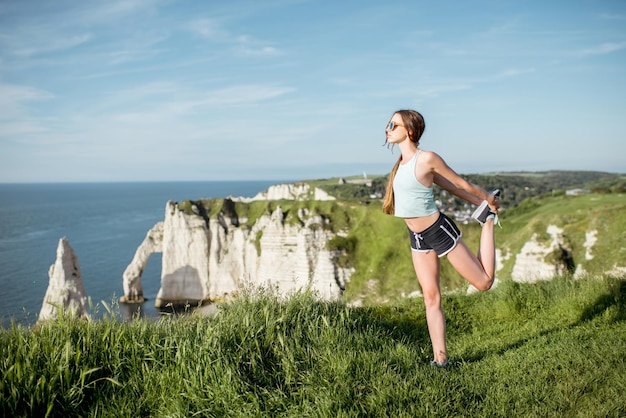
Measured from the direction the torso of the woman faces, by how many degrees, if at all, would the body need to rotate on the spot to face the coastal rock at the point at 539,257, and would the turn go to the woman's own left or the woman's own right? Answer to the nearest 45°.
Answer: approximately 135° to the woman's own right

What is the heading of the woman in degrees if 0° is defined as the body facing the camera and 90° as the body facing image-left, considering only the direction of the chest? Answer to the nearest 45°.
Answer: approximately 45°

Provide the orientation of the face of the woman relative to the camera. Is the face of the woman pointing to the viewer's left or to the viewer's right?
to the viewer's left
